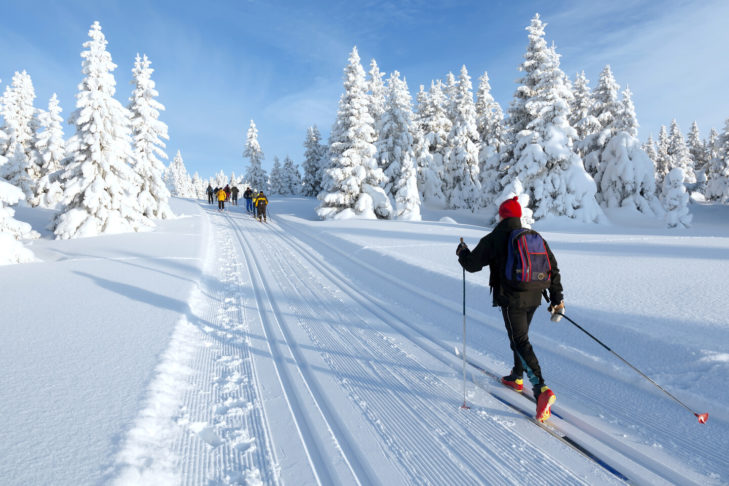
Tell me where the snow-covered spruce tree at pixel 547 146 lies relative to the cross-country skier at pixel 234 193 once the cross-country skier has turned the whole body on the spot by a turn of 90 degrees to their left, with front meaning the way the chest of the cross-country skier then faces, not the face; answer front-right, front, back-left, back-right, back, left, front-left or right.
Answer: back-left

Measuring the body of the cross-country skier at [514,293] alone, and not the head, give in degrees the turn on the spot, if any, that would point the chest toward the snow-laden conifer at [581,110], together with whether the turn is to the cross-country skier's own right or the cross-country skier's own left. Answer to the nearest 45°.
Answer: approximately 45° to the cross-country skier's own right

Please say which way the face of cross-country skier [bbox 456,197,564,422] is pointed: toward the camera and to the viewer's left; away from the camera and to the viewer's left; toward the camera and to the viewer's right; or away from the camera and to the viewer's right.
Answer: away from the camera and to the viewer's left

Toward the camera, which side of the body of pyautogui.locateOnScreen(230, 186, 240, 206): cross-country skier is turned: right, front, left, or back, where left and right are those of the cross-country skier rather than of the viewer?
back

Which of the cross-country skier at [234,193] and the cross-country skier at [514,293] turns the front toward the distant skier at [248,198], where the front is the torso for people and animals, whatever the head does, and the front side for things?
the cross-country skier at [514,293]

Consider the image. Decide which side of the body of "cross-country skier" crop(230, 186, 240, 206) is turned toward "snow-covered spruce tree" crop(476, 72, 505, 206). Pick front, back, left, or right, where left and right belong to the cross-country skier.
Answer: right

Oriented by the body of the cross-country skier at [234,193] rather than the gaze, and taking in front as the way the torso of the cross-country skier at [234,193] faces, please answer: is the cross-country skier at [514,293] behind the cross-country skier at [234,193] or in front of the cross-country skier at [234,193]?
behind

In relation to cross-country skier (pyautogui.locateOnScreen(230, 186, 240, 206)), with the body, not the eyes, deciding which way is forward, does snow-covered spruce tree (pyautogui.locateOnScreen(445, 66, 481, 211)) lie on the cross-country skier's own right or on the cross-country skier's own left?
on the cross-country skier's own right

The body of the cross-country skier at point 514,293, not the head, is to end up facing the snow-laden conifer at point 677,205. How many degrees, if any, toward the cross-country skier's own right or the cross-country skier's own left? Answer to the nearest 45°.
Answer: approximately 45° to the cross-country skier's own right

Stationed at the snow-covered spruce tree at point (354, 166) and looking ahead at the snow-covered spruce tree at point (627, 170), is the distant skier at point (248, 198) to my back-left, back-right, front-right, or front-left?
back-left

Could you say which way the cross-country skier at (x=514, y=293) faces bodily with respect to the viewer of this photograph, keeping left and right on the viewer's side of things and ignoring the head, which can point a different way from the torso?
facing away from the viewer and to the left of the viewer
